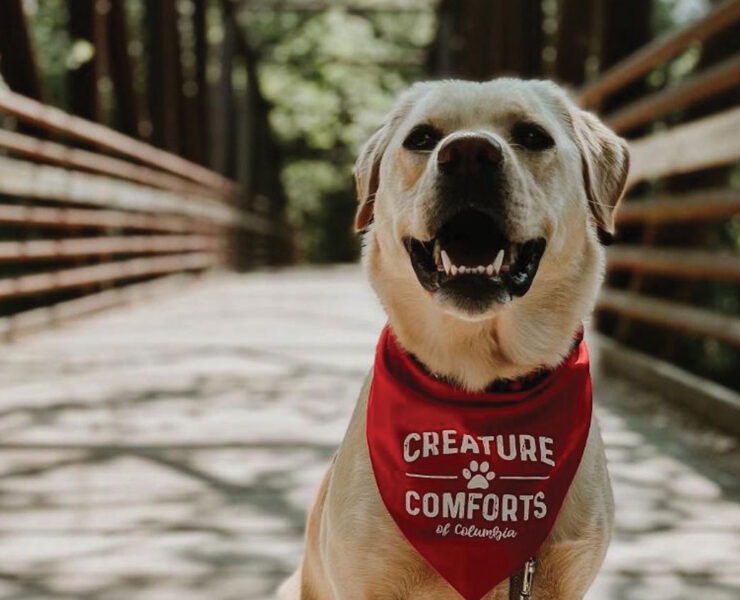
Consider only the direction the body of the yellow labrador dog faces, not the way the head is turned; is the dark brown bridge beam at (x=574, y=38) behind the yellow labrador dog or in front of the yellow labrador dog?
behind

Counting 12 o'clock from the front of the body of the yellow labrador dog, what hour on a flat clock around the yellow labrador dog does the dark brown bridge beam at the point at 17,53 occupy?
The dark brown bridge beam is roughly at 5 o'clock from the yellow labrador dog.

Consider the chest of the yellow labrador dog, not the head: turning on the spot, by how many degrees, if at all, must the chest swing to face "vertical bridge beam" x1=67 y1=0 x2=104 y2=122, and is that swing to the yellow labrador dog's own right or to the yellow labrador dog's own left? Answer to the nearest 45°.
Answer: approximately 135° to the yellow labrador dog's own right

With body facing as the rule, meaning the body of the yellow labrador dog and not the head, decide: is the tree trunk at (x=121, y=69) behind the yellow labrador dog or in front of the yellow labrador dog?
behind

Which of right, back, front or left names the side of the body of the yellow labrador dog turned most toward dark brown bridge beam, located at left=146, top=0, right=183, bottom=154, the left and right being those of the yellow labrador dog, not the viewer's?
back

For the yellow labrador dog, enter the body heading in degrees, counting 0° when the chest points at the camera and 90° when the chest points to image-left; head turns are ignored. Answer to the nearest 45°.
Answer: approximately 0°
